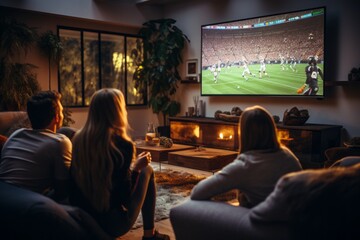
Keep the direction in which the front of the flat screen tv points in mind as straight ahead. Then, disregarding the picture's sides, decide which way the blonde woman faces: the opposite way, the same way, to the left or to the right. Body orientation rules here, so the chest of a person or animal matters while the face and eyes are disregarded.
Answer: the opposite way

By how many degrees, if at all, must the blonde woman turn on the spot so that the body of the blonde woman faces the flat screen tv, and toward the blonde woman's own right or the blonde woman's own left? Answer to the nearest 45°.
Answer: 0° — they already face it

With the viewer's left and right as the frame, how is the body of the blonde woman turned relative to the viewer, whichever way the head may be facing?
facing away from the viewer and to the right of the viewer

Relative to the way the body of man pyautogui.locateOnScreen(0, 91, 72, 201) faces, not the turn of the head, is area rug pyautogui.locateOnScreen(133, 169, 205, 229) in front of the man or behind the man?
in front

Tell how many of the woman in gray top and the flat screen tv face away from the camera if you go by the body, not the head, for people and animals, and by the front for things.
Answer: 1

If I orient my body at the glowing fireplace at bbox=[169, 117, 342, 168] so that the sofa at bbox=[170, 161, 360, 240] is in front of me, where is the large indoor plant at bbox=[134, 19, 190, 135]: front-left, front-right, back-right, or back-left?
back-right

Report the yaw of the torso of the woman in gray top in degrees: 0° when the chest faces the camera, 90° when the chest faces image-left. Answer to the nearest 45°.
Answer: approximately 180°

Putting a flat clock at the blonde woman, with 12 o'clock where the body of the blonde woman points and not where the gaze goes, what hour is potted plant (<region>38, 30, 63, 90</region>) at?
The potted plant is roughly at 10 o'clock from the blonde woman.

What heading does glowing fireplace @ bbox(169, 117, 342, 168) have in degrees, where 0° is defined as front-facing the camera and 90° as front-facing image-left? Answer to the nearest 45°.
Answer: approximately 45°

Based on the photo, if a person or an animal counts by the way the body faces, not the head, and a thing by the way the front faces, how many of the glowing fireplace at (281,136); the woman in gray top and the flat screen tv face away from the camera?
1

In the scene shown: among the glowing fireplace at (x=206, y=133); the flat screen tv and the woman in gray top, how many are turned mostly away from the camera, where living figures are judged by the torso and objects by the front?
1

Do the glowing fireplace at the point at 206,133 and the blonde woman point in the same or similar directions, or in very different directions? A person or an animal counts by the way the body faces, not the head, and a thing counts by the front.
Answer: very different directions

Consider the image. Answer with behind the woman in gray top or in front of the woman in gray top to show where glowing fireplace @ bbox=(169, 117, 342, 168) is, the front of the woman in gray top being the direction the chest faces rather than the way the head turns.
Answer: in front

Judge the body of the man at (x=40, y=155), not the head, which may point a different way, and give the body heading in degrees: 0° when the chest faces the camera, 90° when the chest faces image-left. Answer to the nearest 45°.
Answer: approximately 225°
